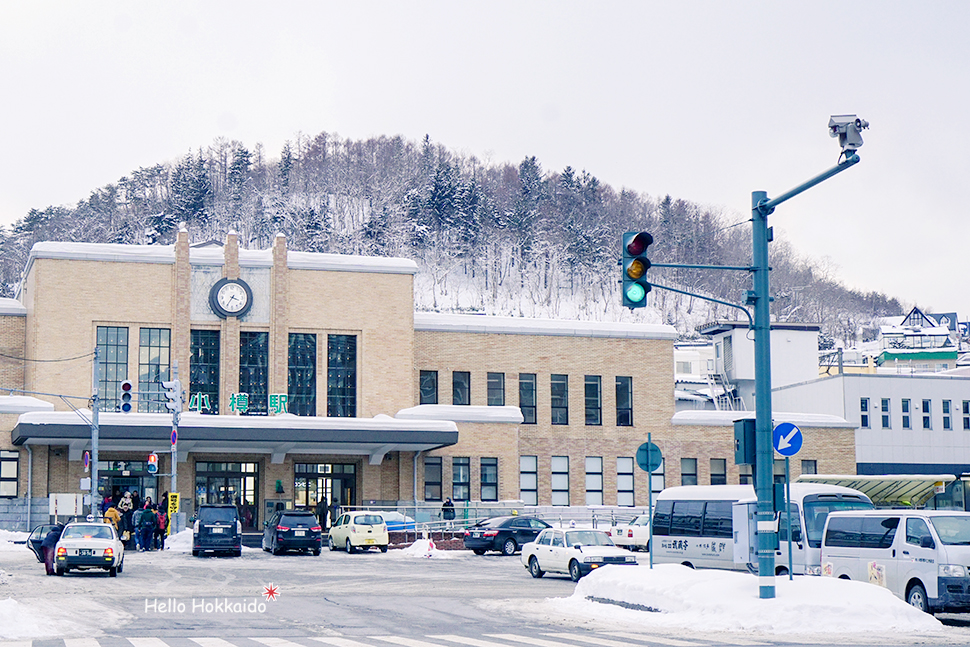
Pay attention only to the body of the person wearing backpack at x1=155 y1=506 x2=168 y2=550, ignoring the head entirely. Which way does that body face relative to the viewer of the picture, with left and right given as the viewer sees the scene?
facing away from the viewer

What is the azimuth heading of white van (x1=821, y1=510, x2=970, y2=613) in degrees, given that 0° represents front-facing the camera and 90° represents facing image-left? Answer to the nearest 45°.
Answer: approximately 315°

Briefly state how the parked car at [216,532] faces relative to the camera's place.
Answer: facing away from the viewer

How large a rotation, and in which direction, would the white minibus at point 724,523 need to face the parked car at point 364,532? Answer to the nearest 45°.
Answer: approximately 180°

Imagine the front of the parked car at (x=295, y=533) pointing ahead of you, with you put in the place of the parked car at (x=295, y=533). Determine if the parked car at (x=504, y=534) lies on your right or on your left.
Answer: on your right

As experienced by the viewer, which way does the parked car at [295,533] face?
facing away from the viewer

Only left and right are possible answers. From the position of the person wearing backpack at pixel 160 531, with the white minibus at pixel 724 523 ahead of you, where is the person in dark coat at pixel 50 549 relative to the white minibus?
right

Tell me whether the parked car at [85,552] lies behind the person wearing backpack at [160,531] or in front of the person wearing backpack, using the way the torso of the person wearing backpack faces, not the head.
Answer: behind

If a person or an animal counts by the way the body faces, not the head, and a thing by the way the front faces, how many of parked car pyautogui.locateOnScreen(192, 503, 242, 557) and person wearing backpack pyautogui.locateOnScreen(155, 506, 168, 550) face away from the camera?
2
